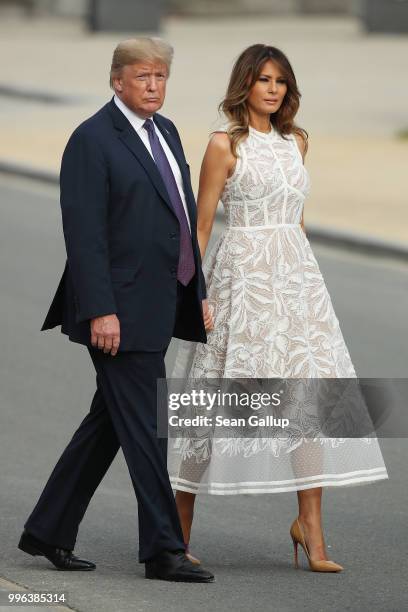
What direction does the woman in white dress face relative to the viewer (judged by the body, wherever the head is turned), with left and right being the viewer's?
facing the viewer and to the right of the viewer

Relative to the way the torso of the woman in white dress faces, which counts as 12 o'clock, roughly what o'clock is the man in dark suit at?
The man in dark suit is roughly at 3 o'clock from the woman in white dress.

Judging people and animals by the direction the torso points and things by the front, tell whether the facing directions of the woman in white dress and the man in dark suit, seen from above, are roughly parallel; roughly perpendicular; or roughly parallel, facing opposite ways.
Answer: roughly parallel

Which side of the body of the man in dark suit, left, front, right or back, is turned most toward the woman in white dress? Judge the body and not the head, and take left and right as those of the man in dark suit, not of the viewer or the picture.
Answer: left

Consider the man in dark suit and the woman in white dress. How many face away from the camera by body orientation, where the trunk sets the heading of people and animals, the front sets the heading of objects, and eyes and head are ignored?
0

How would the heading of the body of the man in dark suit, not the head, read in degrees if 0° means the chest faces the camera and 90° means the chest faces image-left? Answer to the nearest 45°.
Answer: approximately 315°
